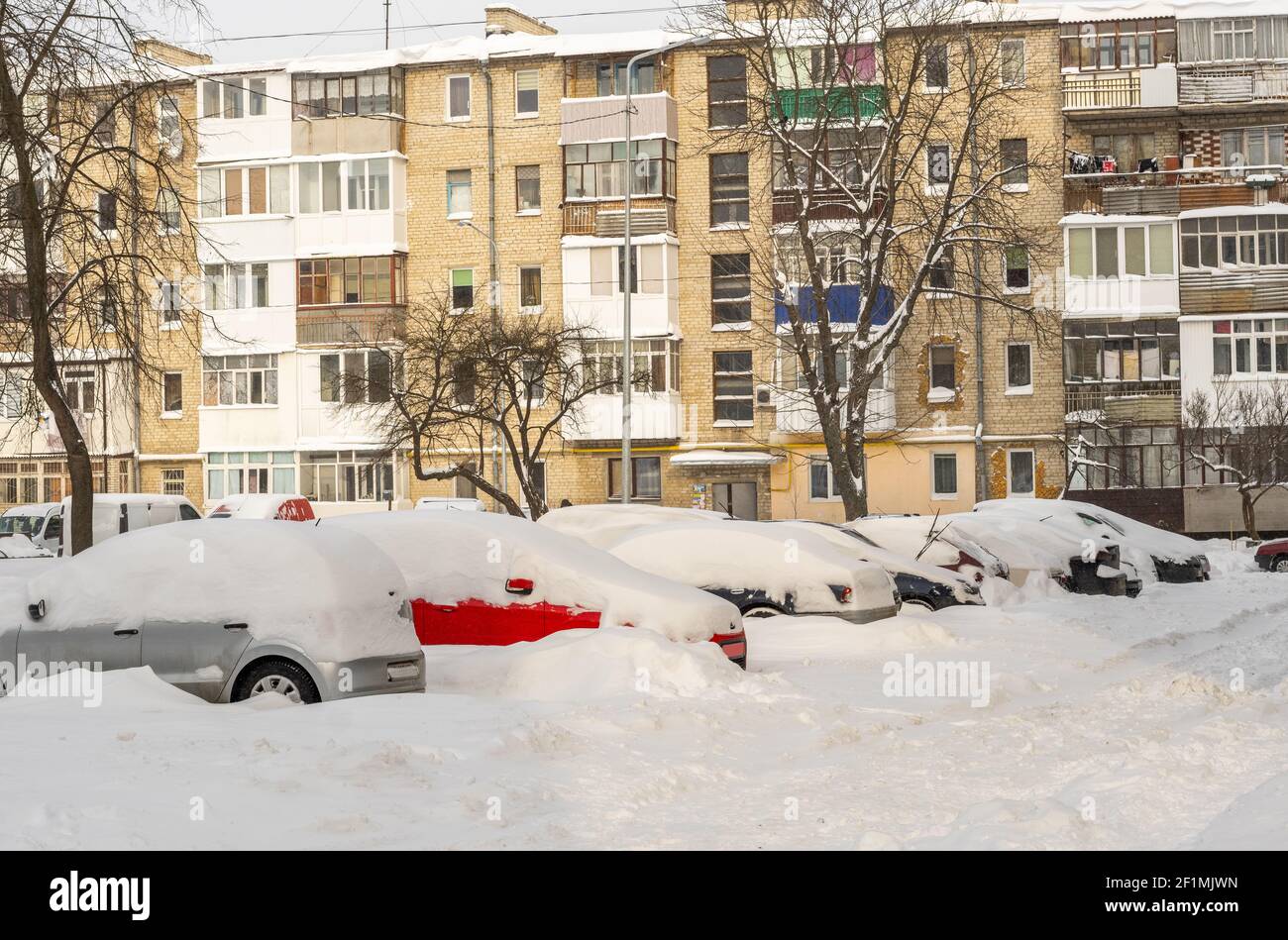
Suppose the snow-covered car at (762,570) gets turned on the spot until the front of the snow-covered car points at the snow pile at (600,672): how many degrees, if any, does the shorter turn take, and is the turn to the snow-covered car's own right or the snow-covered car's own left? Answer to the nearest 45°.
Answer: approximately 135° to the snow-covered car's own left

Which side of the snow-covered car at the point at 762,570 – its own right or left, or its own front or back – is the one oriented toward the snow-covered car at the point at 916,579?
right

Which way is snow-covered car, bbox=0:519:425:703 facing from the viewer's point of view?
to the viewer's left

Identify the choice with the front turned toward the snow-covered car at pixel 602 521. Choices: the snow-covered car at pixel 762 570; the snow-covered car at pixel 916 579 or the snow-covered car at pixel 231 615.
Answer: the snow-covered car at pixel 762 570
